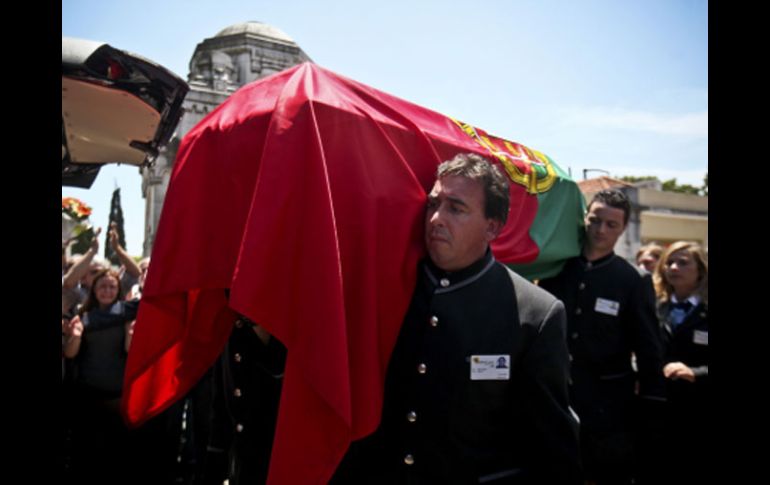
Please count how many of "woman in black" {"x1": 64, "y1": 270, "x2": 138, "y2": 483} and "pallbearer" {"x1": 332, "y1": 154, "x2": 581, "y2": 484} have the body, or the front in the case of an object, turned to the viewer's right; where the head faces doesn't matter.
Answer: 0

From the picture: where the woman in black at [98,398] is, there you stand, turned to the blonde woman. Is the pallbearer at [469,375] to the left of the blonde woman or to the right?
right

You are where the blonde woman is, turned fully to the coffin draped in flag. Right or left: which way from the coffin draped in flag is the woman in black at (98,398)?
right

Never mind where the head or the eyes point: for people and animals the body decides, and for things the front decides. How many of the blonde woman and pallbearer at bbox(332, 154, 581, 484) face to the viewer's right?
0

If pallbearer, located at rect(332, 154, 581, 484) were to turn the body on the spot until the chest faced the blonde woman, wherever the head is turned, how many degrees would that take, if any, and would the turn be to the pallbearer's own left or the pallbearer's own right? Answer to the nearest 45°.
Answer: approximately 180°

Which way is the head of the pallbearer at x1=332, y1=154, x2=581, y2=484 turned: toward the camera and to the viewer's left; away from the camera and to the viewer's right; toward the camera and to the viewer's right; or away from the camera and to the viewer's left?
toward the camera and to the viewer's left

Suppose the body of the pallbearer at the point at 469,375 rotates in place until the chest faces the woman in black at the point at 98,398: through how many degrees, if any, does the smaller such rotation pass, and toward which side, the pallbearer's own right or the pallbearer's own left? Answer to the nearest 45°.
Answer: approximately 90° to the pallbearer's own right

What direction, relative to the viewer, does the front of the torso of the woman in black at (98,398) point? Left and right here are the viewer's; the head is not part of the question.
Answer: facing the viewer

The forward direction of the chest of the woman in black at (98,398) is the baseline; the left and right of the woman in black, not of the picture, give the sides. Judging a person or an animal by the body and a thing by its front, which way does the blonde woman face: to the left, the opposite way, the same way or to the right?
to the right

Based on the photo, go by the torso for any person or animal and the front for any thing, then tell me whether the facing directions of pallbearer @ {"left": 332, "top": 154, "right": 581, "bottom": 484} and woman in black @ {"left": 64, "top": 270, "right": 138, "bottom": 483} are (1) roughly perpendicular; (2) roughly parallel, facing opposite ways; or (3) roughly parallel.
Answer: roughly perpendicular

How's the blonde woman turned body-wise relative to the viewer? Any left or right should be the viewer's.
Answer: facing the viewer and to the left of the viewer

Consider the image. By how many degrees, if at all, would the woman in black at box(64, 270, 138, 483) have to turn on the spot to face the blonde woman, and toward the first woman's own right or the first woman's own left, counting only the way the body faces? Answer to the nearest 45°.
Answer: approximately 45° to the first woman's own left
